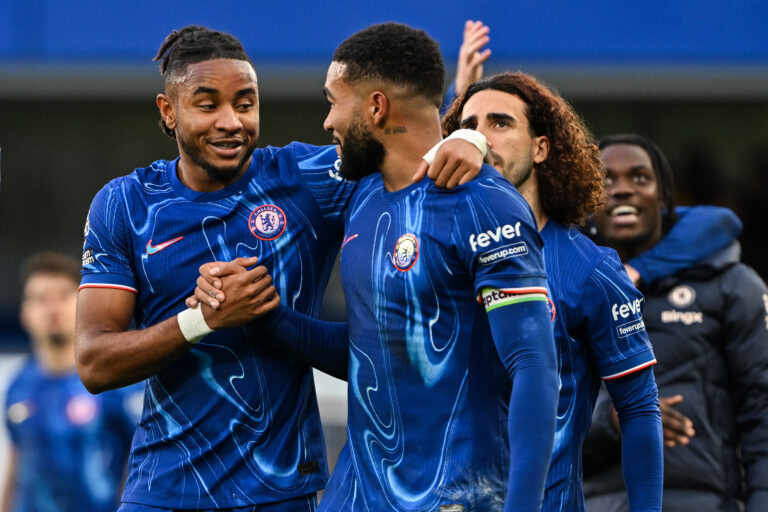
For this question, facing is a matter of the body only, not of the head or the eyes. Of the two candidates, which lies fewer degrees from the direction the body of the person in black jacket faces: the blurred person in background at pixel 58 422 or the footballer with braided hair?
the footballer with braided hair

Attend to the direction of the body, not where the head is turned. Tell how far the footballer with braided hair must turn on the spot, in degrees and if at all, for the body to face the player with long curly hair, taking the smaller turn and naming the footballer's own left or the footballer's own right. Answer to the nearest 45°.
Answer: approximately 90° to the footballer's own left

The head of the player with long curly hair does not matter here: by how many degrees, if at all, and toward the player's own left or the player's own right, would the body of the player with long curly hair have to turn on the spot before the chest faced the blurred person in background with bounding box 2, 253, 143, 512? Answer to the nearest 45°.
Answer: approximately 90° to the player's own right

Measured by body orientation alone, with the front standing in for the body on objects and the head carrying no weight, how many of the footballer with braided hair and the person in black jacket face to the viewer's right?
0

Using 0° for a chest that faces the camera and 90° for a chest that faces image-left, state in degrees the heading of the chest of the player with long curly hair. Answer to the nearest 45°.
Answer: approximately 45°

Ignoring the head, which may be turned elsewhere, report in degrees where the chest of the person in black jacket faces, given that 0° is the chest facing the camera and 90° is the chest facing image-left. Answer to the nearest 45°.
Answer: approximately 45°

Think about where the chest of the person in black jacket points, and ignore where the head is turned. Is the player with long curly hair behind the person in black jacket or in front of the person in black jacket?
in front
